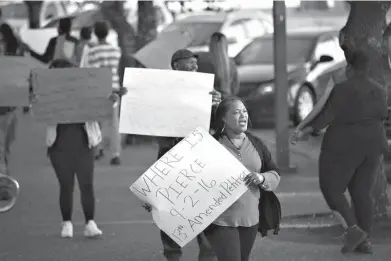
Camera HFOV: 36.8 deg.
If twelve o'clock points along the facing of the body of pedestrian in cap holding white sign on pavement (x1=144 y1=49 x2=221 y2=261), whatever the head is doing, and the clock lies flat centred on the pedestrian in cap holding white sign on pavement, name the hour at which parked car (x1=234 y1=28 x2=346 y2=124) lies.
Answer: The parked car is roughly at 8 o'clock from the pedestrian in cap holding white sign on pavement.

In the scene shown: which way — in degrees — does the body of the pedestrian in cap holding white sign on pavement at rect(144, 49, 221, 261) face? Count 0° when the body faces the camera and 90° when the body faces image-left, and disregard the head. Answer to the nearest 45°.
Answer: approximately 315°

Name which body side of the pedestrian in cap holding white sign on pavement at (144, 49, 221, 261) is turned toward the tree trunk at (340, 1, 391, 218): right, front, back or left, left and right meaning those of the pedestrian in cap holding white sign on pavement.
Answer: left

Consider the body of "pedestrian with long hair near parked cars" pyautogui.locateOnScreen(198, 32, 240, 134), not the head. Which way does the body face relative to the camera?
away from the camera

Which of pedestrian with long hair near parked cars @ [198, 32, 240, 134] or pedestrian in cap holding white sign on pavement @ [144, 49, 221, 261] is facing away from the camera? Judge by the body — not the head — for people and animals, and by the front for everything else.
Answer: pedestrian with long hair near parked cars @ [198, 32, 240, 134]

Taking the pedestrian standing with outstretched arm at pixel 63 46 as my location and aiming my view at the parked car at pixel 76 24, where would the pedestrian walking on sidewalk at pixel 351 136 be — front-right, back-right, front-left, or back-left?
back-right

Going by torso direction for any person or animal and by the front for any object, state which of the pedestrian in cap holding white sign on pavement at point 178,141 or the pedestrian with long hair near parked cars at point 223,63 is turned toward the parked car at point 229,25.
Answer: the pedestrian with long hair near parked cars at point 223,63
